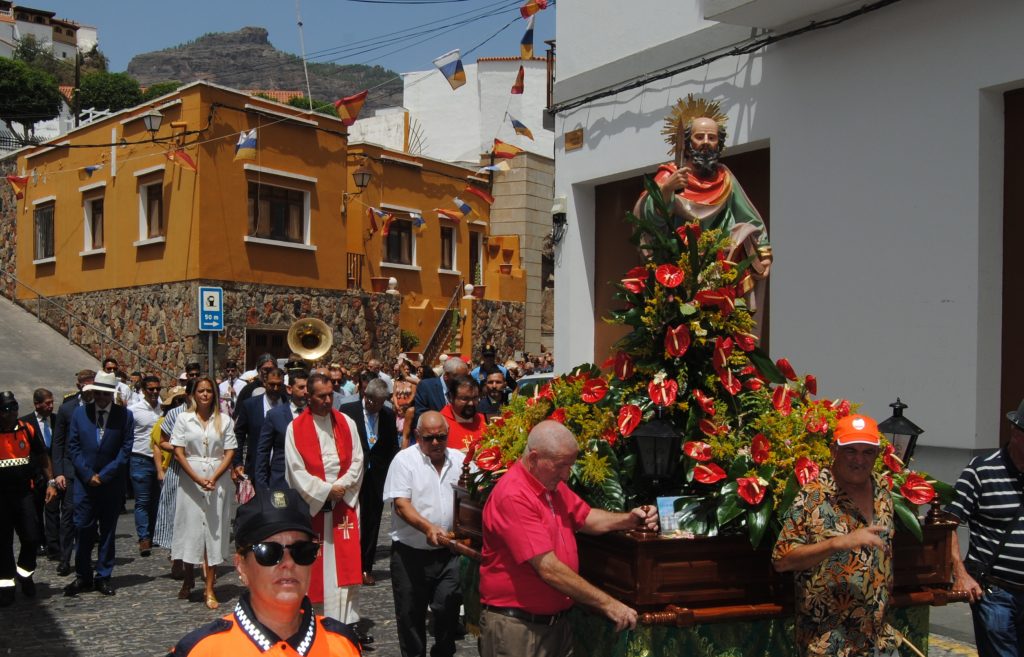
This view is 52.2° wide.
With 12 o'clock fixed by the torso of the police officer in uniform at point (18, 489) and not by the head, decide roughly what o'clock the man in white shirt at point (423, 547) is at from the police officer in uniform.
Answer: The man in white shirt is roughly at 11 o'clock from the police officer in uniform.

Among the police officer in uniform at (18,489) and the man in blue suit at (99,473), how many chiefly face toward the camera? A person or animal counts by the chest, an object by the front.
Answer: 2

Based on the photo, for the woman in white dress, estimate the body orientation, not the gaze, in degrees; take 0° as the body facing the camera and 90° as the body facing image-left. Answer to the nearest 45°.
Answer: approximately 0°

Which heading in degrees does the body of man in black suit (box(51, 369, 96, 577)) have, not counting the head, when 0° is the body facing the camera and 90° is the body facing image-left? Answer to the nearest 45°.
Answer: approximately 315°

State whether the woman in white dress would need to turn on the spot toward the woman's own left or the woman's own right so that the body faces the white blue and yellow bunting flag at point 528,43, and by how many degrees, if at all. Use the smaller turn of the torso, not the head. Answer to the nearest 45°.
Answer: approximately 135° to the woman's own left

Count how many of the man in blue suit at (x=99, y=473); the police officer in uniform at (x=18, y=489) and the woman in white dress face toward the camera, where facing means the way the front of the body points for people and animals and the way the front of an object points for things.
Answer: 3

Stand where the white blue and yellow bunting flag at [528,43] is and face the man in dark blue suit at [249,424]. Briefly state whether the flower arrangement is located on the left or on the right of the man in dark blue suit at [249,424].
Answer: left
